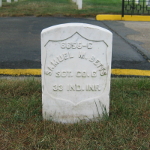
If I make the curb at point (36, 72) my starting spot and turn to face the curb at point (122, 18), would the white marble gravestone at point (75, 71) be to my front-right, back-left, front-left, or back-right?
back-right

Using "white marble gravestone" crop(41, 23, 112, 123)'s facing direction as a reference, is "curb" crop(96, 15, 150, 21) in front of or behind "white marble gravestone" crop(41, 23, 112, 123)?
behind

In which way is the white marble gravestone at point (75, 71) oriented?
toward the camera

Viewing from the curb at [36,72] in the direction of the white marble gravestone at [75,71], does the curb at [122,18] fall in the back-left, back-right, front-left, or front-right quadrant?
back-left

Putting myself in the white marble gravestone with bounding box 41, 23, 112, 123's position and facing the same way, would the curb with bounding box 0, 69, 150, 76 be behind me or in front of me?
behind
